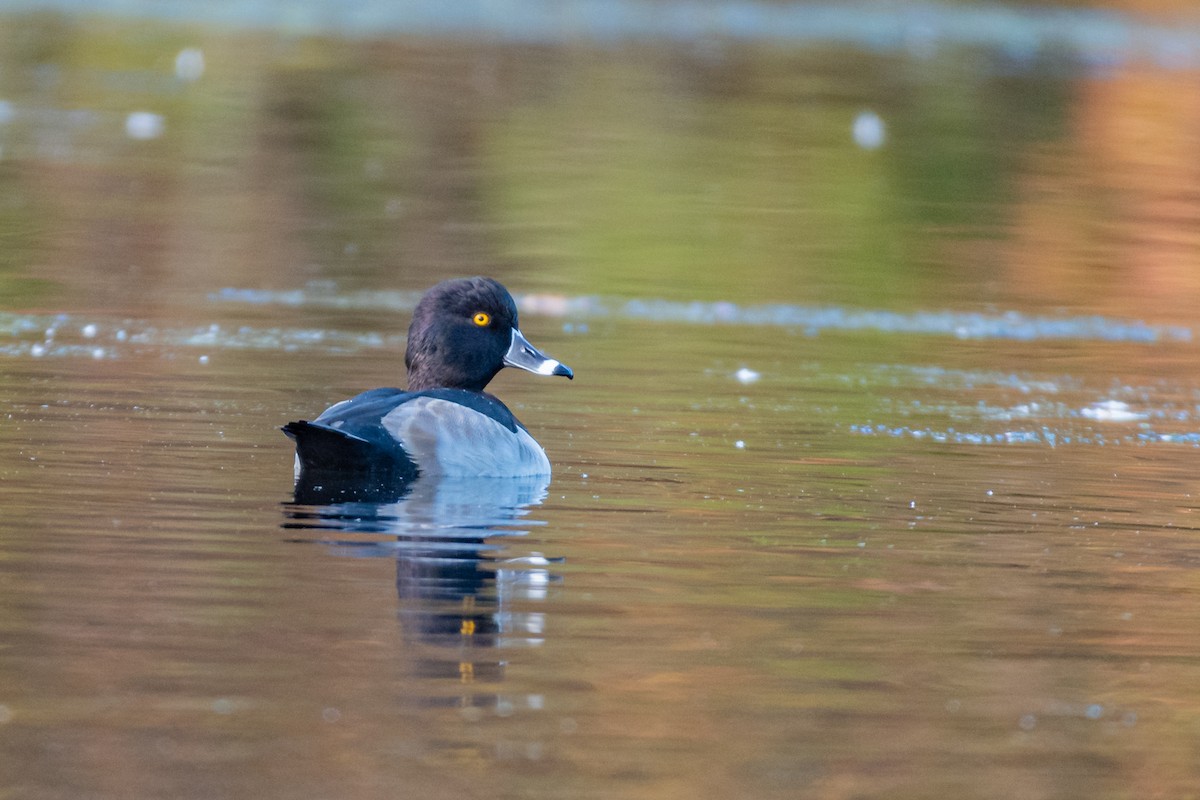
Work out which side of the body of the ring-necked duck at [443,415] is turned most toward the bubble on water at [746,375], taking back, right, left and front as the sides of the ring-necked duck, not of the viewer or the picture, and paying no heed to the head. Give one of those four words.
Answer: front

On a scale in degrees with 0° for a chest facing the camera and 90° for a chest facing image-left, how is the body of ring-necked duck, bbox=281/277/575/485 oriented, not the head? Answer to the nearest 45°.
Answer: approximately 225°
